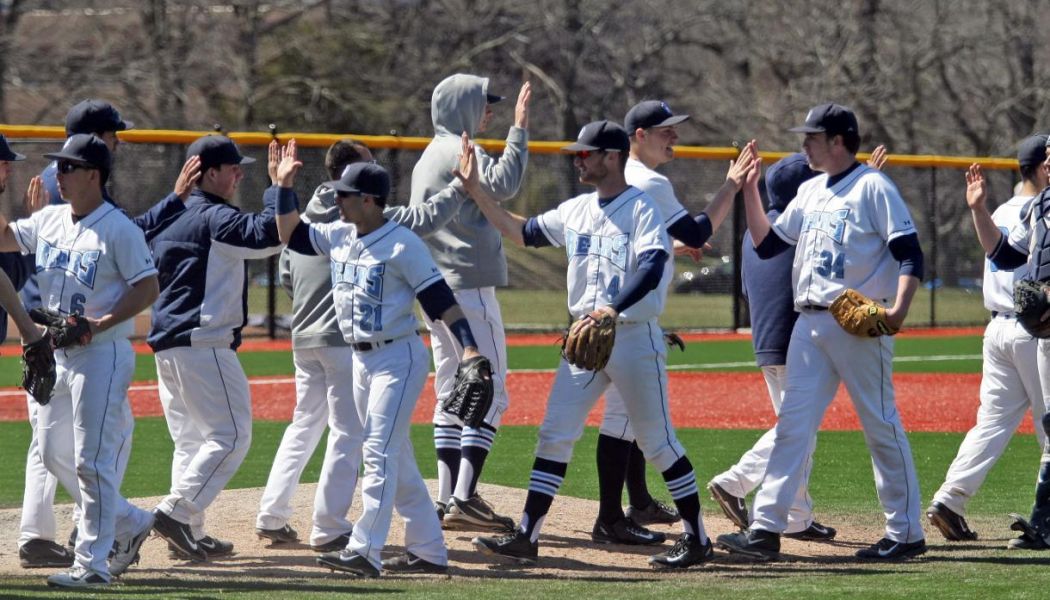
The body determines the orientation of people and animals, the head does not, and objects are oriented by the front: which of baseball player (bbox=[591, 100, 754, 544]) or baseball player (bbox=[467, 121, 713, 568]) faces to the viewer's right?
baseball player (bbox=[591, 100, 754, 544])

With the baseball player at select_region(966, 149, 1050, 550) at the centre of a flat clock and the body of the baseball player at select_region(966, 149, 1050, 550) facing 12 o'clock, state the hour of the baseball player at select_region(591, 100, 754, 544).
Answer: the baseball player at select_region(591, 100, 754, 544) is roughly at 1 o'clock from the baseball player at select_region(966, 149, 1050, 550).

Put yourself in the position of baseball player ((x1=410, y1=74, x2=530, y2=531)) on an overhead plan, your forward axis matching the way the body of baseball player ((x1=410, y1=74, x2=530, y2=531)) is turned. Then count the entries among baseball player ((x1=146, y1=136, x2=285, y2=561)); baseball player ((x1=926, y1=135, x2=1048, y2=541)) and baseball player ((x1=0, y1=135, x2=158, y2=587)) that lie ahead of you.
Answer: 1

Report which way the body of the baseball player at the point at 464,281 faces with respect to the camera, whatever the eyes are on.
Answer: to the viewer's right

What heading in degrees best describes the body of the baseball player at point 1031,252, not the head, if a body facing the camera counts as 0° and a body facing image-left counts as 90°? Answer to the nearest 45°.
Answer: approximately 45°

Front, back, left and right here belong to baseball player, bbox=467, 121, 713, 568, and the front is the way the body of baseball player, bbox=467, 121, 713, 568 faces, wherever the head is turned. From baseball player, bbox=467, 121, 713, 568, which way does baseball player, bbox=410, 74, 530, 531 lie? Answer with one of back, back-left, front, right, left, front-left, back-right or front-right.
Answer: right

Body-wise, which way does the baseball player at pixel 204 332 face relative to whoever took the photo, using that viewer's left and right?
facing to the right of the viewer

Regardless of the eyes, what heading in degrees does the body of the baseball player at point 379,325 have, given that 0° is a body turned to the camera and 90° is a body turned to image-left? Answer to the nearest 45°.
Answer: approximately 45°

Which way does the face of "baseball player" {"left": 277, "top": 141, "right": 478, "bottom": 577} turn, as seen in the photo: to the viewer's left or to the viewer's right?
to the viewer's left

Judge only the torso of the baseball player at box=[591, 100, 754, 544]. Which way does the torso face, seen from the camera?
to the viewer's right

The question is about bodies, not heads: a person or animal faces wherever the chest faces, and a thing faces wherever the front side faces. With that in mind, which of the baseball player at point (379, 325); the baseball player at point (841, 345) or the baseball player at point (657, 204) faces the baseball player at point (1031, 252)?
the baseball player at point (657, 204)
